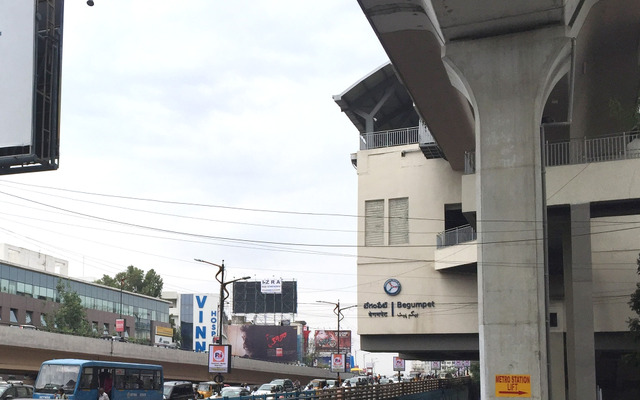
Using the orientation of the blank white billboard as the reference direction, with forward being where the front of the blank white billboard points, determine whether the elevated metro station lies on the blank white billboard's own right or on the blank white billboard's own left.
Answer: on the blank white billboard's own left

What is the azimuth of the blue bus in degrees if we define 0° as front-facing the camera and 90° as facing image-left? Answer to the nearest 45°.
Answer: approximately 45°

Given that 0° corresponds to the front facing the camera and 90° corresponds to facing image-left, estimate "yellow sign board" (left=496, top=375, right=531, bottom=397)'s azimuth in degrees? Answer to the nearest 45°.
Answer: approximately 0°

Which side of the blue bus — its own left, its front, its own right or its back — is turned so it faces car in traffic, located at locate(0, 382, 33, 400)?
front

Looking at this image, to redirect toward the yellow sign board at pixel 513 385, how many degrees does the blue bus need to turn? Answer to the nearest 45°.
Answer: approximately 90° to its left

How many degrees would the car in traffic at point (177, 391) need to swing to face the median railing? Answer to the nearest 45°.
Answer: approximately 90° to its left

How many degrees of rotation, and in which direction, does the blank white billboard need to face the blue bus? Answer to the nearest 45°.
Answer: approximately 180°

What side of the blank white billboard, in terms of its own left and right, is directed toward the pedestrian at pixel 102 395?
back

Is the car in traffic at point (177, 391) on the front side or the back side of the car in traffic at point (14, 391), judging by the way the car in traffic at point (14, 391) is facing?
on the back side
